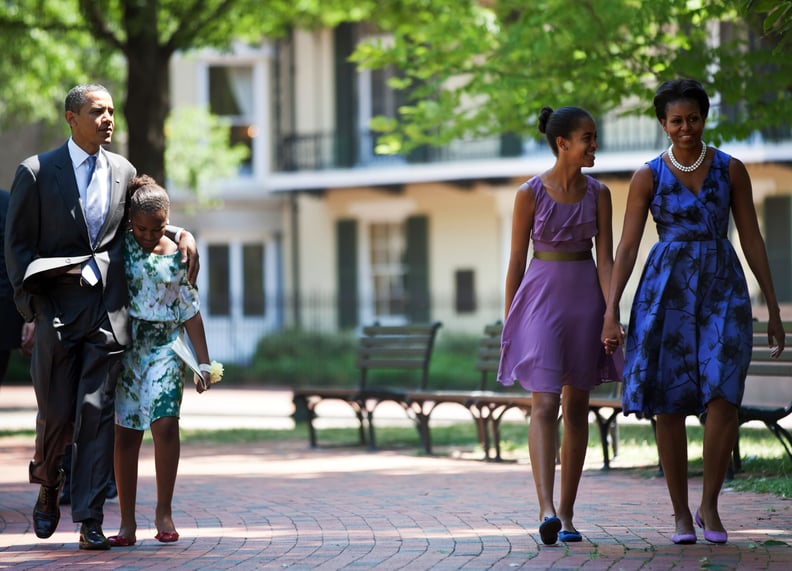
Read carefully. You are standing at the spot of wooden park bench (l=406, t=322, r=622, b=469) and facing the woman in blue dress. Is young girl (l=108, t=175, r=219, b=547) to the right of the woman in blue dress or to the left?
right

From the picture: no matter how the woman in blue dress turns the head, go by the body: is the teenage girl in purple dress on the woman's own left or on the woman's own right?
on the woman's own right

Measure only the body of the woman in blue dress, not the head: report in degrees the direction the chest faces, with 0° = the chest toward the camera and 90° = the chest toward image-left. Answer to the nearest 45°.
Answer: approximately 0°

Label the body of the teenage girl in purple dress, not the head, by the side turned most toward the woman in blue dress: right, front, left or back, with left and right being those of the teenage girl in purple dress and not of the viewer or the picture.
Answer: left

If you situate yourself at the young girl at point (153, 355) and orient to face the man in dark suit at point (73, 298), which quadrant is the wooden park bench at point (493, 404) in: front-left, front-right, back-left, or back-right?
back-right

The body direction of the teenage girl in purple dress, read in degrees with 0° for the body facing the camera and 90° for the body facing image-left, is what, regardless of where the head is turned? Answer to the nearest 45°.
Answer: approximately 0°

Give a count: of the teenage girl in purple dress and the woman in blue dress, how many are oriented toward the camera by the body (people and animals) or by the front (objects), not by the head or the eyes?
2

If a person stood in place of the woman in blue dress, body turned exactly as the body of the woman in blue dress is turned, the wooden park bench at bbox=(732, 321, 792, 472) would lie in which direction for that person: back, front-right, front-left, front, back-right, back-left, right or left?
back

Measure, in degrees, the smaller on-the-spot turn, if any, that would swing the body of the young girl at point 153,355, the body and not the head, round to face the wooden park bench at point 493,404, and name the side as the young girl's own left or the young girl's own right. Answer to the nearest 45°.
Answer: approximately 135° to the young girl's own left
